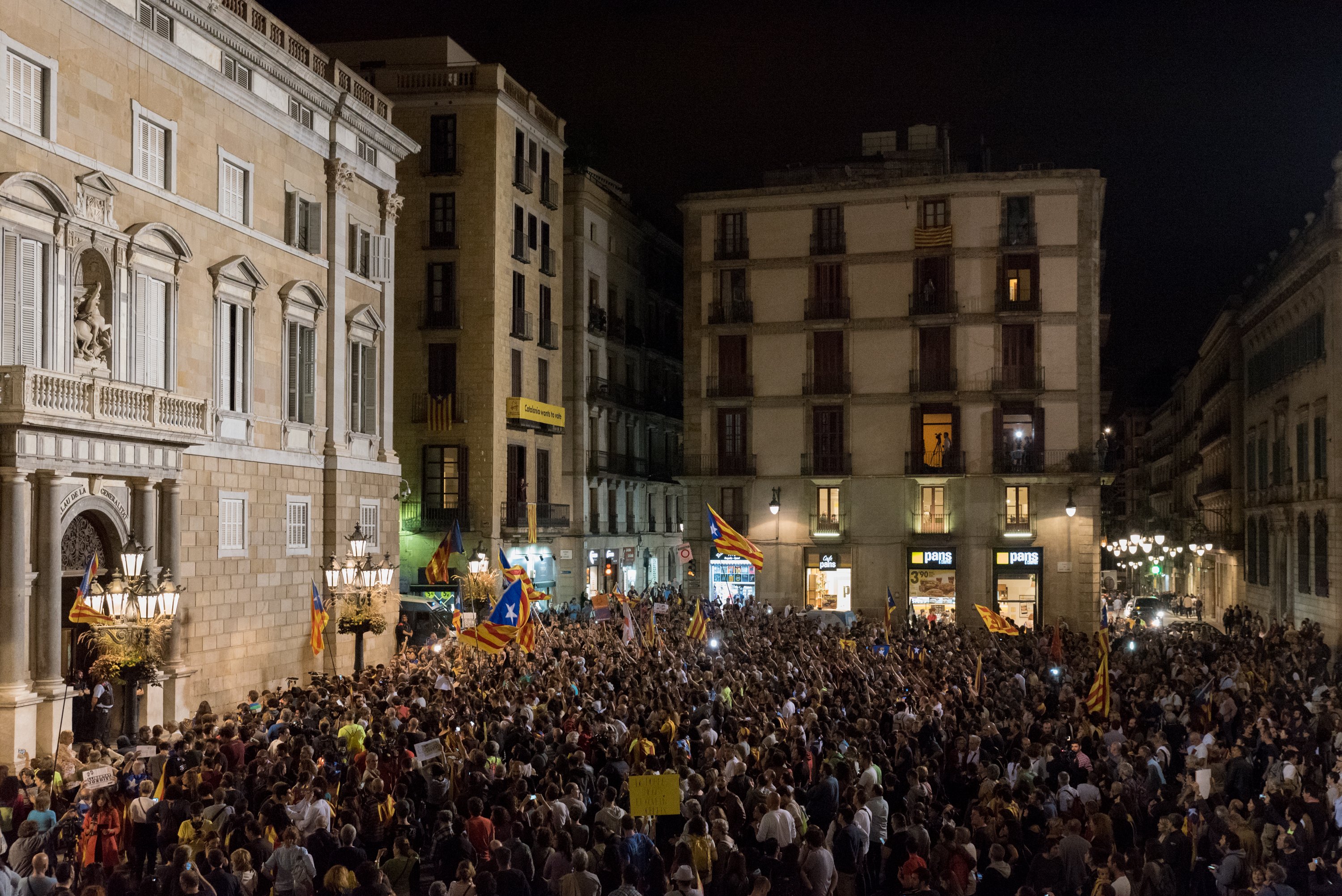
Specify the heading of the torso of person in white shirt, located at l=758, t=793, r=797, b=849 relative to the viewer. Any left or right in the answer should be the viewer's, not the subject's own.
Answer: facing away from the viewer

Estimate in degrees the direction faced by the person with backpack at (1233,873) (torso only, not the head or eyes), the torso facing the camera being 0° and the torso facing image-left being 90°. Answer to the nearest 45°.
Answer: approximately 135°

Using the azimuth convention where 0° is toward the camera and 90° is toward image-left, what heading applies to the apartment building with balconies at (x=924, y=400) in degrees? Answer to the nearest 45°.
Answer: approximately 0°

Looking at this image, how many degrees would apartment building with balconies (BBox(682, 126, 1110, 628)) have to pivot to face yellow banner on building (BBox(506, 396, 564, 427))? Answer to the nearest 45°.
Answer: approximately 90° to its right

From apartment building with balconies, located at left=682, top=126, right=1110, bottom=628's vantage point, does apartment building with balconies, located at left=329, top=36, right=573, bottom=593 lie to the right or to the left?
on its right

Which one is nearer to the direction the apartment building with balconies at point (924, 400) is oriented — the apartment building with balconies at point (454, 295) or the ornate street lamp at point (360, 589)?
the ornate street lamp

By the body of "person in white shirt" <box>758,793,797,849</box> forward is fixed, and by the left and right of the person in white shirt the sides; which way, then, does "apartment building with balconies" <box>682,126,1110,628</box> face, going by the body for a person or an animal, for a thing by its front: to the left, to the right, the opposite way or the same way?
the opposite way

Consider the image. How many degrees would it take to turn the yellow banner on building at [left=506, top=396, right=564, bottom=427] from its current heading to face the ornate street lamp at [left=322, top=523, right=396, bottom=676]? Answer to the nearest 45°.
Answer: approximately 45° to its right

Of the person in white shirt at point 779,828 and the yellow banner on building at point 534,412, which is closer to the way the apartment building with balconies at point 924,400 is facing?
the person in white shirt
